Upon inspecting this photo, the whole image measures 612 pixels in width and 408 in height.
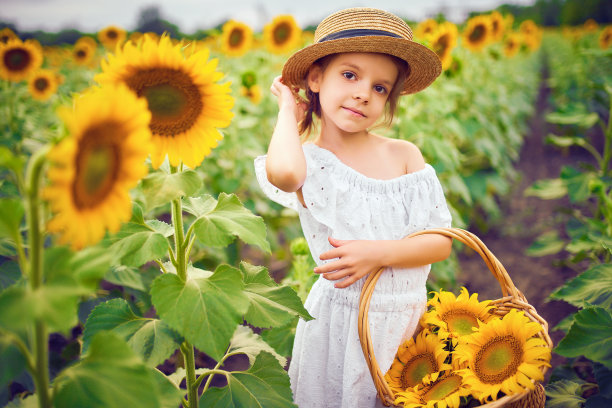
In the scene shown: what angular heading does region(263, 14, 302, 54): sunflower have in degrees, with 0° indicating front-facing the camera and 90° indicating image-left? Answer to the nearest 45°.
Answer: approximately 0°

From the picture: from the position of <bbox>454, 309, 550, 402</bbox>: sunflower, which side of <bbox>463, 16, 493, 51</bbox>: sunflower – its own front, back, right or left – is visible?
front

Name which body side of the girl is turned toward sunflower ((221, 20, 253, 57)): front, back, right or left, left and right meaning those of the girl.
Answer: back

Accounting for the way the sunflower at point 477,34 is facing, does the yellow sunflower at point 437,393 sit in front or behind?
in front

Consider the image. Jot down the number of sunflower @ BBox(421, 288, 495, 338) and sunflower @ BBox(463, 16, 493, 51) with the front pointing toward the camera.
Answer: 2

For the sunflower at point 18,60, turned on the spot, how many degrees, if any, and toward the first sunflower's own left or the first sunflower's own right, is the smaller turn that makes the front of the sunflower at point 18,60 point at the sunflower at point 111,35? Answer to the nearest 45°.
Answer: approximately 135° to the first sunflower's own left

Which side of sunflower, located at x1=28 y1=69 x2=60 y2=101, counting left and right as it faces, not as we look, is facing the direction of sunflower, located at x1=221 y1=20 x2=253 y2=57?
left
